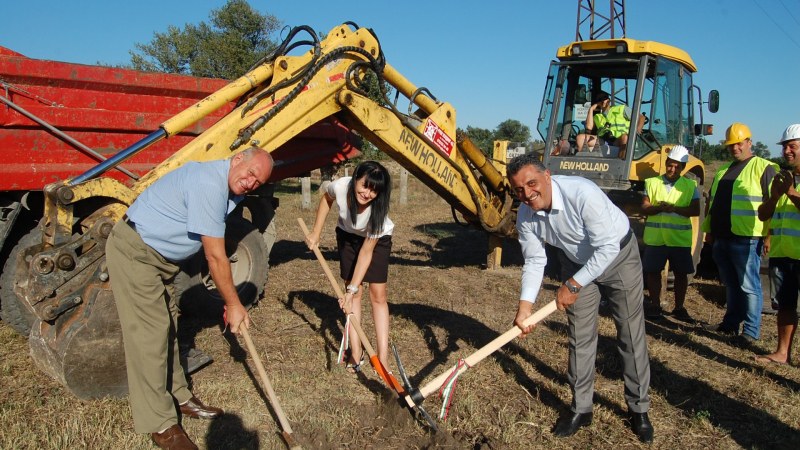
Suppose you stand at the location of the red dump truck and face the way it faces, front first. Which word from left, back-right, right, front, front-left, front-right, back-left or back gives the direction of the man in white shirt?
left

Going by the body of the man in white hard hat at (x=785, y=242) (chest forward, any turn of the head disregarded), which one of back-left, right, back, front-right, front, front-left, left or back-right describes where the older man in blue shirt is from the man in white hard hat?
front

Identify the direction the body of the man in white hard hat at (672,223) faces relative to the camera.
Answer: toward the camera

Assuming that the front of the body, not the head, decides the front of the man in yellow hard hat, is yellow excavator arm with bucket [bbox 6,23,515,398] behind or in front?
in front

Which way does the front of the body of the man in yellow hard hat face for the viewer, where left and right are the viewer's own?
facing the viewer and to the left of the viewer

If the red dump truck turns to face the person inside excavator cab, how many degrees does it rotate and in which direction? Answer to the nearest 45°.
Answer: approximately 135° to its left

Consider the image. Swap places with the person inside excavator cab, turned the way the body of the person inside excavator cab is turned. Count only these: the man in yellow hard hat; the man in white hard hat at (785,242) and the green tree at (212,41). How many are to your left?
2
